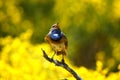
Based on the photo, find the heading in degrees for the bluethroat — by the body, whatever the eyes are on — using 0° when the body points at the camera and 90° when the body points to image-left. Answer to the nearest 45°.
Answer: approximately 0°
